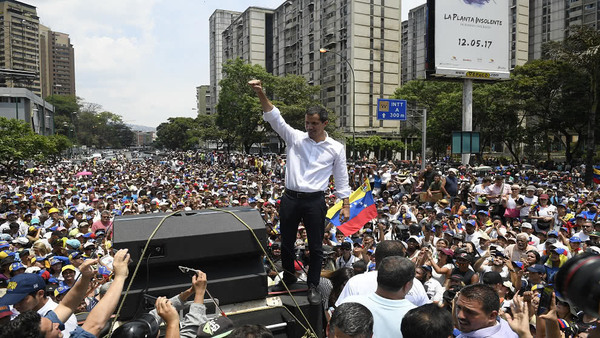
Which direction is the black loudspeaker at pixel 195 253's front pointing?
away from the camera

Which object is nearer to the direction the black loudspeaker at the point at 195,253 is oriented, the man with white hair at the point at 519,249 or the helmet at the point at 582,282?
the man with white hair

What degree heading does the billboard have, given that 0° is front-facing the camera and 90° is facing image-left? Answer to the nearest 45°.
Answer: approximately 0°

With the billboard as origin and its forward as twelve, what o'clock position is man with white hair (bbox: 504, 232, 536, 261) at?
The man with white hair is roughly at 12 o'clock from the billboard.

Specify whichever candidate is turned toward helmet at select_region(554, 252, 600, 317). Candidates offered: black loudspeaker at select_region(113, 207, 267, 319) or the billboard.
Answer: the billboard

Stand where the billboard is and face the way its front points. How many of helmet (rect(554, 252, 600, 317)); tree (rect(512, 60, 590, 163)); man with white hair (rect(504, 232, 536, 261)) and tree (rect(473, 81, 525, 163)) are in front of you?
2

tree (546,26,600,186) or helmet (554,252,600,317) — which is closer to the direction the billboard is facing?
the helmet

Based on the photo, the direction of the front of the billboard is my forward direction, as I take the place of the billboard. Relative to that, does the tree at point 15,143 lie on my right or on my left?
on my right

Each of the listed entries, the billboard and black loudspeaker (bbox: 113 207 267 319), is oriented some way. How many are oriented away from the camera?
1

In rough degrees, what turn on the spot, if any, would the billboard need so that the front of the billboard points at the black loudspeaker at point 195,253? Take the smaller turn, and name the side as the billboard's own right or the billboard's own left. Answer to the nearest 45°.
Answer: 0° — it already faces it

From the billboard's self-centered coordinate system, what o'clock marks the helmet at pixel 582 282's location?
The helmet is roughly at 12 o'clock from the billboard.

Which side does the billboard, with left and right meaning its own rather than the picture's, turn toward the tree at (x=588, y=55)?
left
